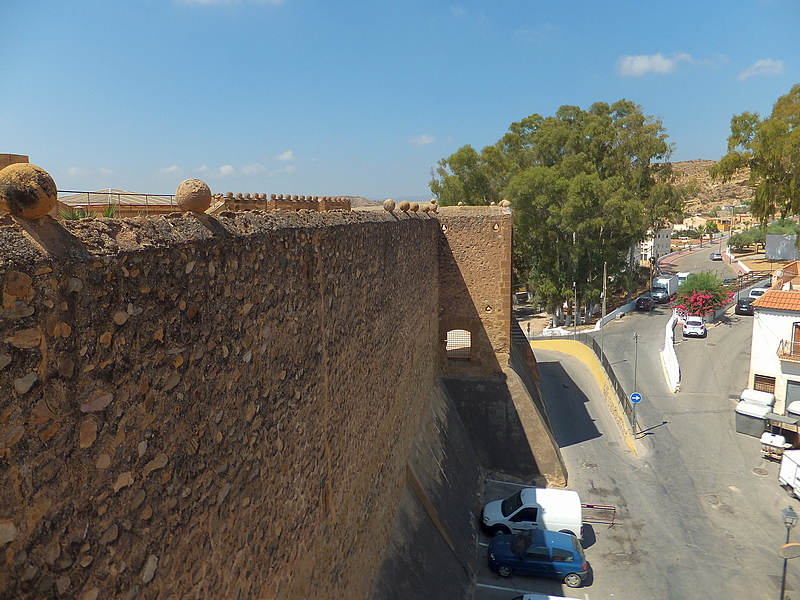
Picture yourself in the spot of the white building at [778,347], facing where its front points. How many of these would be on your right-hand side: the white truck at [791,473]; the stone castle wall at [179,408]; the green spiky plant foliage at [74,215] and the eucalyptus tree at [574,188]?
1

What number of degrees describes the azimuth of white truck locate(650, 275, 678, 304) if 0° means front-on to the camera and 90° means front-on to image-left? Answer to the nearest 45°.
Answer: approximately 45°

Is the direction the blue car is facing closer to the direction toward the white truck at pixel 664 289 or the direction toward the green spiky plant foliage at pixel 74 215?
the green spiky plant foliage

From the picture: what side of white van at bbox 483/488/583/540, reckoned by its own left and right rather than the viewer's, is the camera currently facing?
left

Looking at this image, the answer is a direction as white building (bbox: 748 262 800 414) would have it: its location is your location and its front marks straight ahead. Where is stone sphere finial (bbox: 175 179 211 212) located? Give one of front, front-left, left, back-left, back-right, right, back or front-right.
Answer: front-left

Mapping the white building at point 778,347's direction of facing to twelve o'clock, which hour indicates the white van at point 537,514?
The white van is roughly at 11 o'clock from the white building.

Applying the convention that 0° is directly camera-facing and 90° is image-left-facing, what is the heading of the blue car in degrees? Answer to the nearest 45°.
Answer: approximately 90°

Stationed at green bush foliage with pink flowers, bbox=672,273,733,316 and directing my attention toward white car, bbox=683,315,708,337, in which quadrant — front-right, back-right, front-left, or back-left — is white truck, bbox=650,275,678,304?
back-right

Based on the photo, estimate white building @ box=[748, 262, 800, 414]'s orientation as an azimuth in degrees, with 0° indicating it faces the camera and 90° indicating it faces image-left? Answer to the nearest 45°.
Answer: approximately 45°

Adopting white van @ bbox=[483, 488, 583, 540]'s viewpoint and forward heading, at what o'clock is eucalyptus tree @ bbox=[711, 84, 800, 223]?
The eucalyptus tree is roughly at 4 o'clock from the white van.

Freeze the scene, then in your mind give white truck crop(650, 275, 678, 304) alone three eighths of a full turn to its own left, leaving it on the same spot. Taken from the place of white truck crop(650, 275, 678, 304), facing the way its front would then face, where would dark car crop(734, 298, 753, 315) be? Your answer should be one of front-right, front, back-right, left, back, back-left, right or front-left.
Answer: front-right

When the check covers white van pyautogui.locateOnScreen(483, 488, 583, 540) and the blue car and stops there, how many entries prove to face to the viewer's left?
2

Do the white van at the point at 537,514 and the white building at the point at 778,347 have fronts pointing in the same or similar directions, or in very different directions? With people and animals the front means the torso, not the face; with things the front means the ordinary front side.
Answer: same or similar directions

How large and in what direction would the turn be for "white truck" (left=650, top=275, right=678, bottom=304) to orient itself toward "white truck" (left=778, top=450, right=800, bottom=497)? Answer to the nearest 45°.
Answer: approximately 45° to its left

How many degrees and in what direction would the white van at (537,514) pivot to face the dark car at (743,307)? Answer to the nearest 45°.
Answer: approximately 135° to its right
